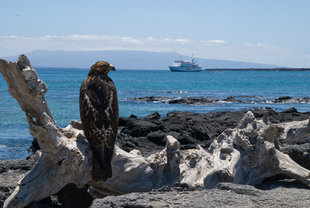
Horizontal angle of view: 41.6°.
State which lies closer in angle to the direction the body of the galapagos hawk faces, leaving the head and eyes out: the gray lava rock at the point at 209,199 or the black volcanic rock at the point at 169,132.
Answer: the black volcanic rock

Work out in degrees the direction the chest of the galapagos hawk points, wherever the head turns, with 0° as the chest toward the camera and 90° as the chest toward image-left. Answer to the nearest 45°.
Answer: approximately 180°

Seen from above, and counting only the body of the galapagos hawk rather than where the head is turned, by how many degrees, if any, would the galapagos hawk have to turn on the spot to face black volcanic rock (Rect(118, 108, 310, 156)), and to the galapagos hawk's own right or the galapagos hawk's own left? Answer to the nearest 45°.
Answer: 0° — it already faces it

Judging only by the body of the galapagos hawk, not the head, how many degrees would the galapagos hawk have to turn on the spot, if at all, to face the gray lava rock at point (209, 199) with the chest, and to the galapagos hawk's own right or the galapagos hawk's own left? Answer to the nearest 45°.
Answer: approximately 135° to the galapagos hawk's own right
